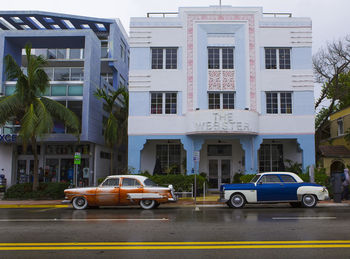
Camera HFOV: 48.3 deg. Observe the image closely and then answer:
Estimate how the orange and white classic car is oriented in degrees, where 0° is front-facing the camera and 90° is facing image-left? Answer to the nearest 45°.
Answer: approximately 90°

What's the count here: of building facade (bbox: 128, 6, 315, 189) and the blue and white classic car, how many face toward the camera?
1

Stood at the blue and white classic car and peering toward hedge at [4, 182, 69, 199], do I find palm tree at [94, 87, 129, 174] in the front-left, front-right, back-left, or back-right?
front-right

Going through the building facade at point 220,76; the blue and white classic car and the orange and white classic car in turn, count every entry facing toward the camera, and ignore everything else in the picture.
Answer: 1

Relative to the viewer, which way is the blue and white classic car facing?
to the viewer's left

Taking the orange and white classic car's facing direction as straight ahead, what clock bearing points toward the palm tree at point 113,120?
The palm tree is roughly at 3 o'clock from the orange and white classic car.

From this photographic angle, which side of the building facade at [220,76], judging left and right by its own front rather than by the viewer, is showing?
front

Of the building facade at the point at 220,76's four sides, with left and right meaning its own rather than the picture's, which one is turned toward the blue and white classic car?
front

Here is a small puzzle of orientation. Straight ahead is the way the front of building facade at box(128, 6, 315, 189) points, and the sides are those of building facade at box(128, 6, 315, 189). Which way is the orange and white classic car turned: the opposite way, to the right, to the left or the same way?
to the right

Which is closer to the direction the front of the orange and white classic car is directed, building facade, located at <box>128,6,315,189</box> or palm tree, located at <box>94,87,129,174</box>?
the palm tree

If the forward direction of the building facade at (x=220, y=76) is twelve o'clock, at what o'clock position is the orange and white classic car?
The orange and white classic car is roughly at 1 o'clock from the building facade.

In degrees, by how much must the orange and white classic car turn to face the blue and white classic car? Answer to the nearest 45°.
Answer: approximately 180°

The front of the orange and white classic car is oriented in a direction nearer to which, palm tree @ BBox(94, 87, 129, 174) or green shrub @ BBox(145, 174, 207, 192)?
the palm tree

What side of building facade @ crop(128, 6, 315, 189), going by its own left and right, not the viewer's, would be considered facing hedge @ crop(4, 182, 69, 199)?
right
